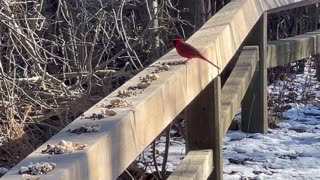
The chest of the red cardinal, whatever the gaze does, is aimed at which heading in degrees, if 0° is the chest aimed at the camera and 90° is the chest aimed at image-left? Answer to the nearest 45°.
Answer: approximately 90°
